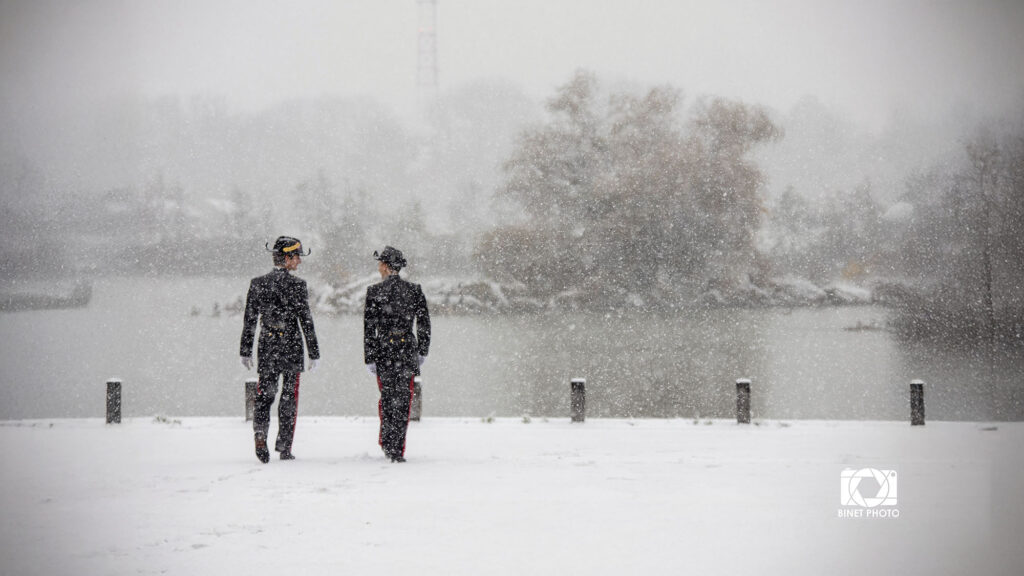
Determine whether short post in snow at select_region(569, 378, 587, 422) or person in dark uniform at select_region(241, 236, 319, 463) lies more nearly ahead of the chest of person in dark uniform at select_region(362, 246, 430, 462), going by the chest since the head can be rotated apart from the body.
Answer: the short post in snow

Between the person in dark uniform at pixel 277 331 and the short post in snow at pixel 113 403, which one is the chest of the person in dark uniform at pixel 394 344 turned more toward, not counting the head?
the short post in snow

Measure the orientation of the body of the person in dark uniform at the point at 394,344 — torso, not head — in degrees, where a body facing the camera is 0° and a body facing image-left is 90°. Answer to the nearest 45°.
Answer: approximately 180°

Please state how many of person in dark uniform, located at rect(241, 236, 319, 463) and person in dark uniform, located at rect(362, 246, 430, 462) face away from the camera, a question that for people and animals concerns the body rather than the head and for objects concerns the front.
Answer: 2

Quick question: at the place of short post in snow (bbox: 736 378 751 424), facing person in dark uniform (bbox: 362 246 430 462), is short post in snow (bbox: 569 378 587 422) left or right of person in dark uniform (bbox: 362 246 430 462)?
right

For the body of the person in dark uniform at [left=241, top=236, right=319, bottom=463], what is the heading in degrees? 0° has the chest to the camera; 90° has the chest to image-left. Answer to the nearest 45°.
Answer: approximately 180°

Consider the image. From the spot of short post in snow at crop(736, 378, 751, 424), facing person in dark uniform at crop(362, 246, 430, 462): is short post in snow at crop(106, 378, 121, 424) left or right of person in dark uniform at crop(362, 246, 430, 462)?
right

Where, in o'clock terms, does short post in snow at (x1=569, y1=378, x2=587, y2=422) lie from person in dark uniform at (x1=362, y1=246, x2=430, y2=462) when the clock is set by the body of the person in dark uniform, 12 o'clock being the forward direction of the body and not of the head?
The short post in snow is roughly at 1 o'clock from the person in dark uniform.

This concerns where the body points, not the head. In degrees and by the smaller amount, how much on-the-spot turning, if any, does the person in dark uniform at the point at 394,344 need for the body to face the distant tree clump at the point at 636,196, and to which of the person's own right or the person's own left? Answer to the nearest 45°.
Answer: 0° — they already face it

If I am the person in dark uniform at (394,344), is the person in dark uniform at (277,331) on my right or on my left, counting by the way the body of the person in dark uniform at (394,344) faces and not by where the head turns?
on my left
